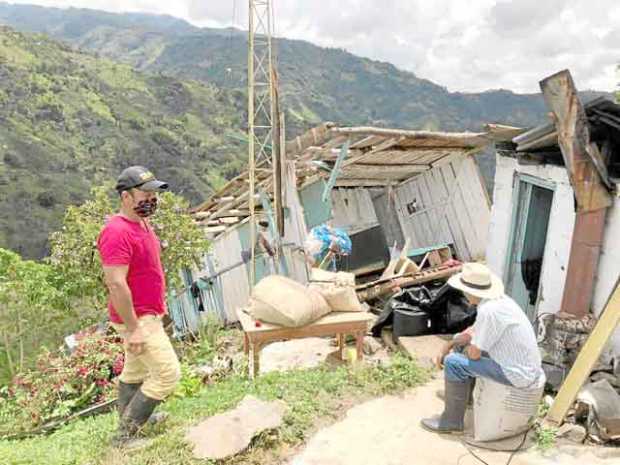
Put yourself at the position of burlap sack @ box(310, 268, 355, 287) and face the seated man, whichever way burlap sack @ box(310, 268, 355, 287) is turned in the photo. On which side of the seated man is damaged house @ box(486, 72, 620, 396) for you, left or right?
left

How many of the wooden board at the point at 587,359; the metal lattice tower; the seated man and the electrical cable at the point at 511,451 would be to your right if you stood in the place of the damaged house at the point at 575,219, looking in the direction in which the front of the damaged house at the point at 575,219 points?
1

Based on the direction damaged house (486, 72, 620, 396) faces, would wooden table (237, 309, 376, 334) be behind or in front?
in front

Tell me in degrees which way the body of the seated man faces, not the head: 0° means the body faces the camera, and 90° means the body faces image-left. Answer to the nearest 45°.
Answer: approximately 90°

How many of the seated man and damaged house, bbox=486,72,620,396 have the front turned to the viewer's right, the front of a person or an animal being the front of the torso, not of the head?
0

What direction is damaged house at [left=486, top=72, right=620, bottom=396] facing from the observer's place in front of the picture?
facing the viewer and to the left of the viewer

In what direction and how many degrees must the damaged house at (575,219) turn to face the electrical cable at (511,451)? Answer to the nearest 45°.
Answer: approximately 45° to its left

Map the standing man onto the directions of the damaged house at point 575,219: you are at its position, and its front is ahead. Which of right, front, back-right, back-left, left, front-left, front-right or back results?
front

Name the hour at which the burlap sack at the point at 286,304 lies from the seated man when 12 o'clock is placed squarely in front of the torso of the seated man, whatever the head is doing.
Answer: The burlap sack is roughly at 1 o'clock from the seated man.
